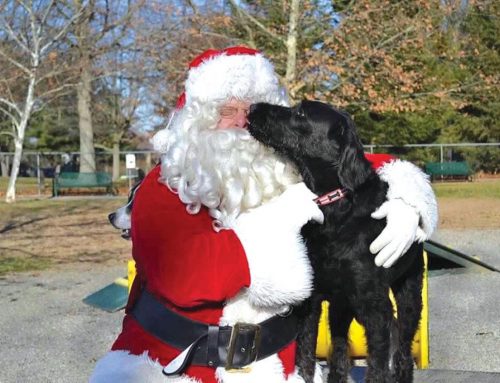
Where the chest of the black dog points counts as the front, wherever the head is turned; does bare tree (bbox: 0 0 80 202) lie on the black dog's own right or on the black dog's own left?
on the black dog's own right

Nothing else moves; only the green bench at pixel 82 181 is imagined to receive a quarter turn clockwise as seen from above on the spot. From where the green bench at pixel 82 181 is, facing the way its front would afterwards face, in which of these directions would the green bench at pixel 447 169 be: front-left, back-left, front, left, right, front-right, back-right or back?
back

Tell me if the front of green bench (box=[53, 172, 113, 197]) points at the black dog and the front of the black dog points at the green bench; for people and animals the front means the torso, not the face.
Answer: no

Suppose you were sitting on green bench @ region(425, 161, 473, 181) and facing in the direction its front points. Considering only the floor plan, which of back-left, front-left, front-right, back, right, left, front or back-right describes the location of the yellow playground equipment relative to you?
front

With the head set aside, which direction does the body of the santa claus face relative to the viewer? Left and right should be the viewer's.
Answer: facing the viewer and to the right of the viewer

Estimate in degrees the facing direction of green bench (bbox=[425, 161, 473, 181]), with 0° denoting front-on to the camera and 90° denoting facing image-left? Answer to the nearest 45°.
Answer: approximately 0°

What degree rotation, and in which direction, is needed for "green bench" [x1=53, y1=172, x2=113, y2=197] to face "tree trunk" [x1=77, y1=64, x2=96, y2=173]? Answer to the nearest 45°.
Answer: approximately 180°

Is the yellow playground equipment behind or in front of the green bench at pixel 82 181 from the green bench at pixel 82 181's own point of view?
in front

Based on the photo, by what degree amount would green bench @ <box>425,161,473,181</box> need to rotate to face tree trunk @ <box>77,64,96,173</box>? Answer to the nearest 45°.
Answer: approximately 90° to its right

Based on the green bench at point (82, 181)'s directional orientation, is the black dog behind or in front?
in front

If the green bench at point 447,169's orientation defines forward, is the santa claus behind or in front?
in front

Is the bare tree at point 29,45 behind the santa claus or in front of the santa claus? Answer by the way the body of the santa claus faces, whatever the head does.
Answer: behind

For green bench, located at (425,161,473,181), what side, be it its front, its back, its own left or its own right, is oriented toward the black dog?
front

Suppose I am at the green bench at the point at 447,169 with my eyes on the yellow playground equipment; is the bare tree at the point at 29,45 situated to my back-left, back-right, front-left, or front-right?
front-right

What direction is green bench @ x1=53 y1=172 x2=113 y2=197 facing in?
toward the camera

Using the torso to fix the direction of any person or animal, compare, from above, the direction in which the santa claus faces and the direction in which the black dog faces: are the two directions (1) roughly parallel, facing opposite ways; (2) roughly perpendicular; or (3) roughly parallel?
roughly perpendicular

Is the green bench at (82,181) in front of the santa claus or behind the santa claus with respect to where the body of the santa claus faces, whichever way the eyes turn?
behind
